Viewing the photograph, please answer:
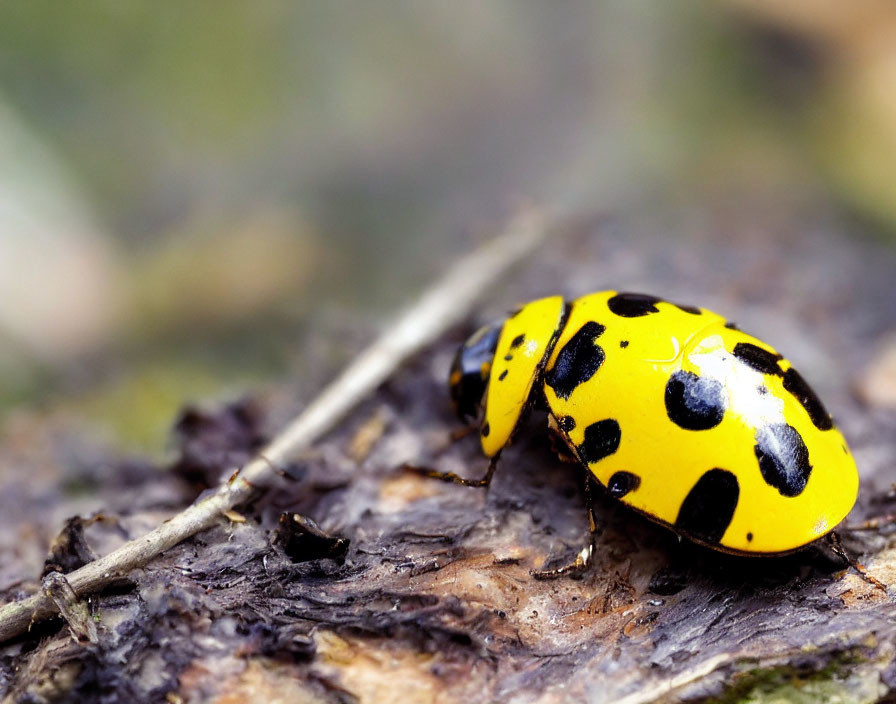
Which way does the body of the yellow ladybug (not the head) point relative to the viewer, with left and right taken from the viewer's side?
facing away from the viewer and to the left of the viewer
